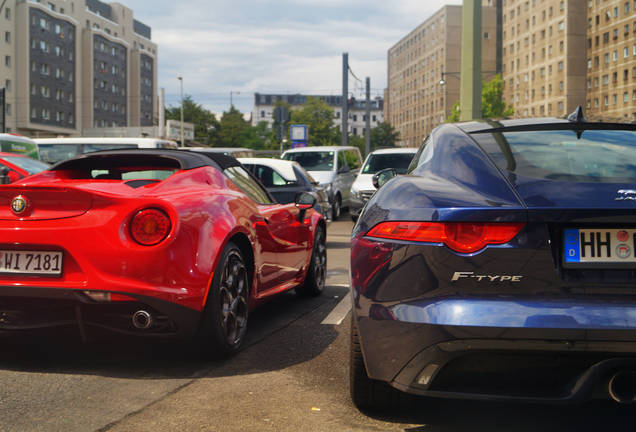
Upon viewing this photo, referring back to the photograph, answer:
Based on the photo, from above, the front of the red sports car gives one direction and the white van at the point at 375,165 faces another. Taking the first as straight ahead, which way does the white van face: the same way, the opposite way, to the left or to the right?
the opposite way

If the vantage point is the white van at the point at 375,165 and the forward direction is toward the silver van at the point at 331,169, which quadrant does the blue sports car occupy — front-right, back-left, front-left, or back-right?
back-left

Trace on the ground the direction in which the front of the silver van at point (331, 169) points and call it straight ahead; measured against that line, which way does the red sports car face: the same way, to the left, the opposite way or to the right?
the opposite way

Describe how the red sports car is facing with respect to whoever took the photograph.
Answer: facing away from the viewer and to the right of the viewer

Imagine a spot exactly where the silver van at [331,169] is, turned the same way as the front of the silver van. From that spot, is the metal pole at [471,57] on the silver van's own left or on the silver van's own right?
on the silver van's own left

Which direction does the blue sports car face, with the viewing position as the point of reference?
facing away from the viewer

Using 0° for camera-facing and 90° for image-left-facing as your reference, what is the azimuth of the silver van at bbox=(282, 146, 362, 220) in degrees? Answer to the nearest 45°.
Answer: approximately 45°

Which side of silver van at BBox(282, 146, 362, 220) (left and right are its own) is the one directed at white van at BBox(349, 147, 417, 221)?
left

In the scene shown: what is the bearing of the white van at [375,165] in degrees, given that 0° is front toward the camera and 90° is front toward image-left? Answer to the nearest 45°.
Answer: approximately 45°

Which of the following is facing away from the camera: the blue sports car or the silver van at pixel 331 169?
the blue sports car

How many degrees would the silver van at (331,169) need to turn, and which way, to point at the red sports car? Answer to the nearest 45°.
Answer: approximately 45° to its left
